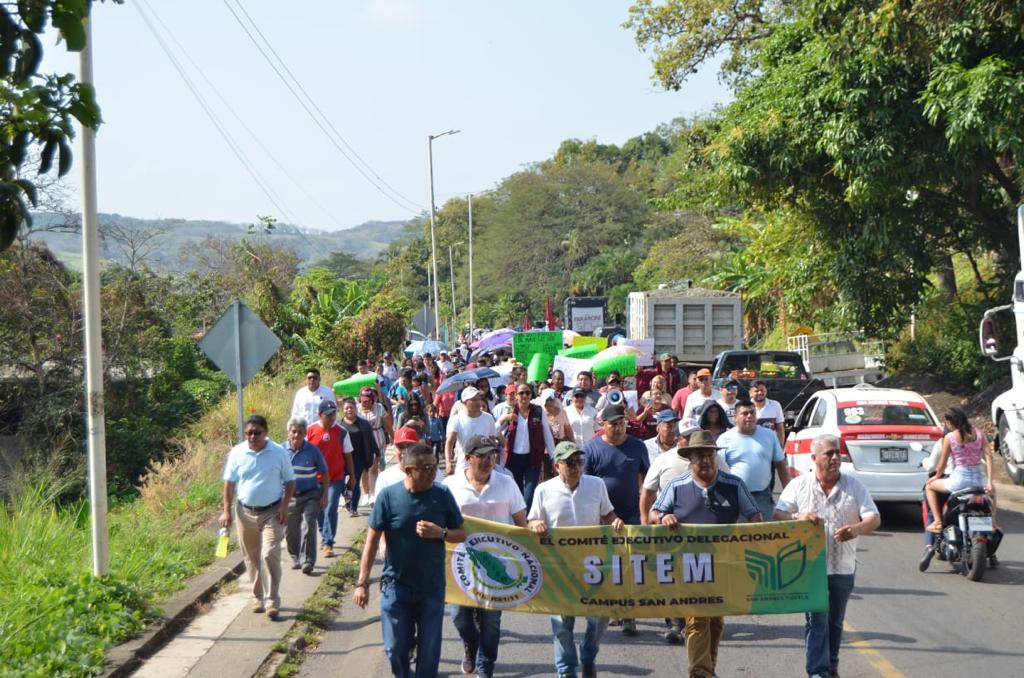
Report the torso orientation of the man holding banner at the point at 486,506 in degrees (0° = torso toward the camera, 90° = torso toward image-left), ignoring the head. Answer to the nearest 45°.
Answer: approximately 0°

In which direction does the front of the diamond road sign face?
away from the camera

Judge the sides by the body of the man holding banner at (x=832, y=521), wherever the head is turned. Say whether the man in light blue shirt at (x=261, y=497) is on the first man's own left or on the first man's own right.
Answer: on the first man's own right

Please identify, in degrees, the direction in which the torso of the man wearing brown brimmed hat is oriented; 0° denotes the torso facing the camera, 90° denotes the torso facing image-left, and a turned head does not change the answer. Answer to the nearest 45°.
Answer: approximately 0°

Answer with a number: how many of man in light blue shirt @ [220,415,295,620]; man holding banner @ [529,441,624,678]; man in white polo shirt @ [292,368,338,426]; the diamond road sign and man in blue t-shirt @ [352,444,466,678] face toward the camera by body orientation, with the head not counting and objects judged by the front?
4

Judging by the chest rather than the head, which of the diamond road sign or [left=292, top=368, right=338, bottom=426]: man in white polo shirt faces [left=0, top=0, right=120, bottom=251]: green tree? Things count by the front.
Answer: the man in white polo shirt

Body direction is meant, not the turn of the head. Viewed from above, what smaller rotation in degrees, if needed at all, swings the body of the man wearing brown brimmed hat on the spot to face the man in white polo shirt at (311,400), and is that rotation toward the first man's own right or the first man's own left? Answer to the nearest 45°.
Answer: approximately 135° to the first man's own right

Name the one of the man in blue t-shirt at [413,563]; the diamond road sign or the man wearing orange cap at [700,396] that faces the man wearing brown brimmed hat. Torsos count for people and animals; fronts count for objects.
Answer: the man wearing orange cap

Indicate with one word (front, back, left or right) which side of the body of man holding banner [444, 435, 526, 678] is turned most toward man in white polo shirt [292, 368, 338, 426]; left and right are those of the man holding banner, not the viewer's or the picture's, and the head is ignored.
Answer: back
